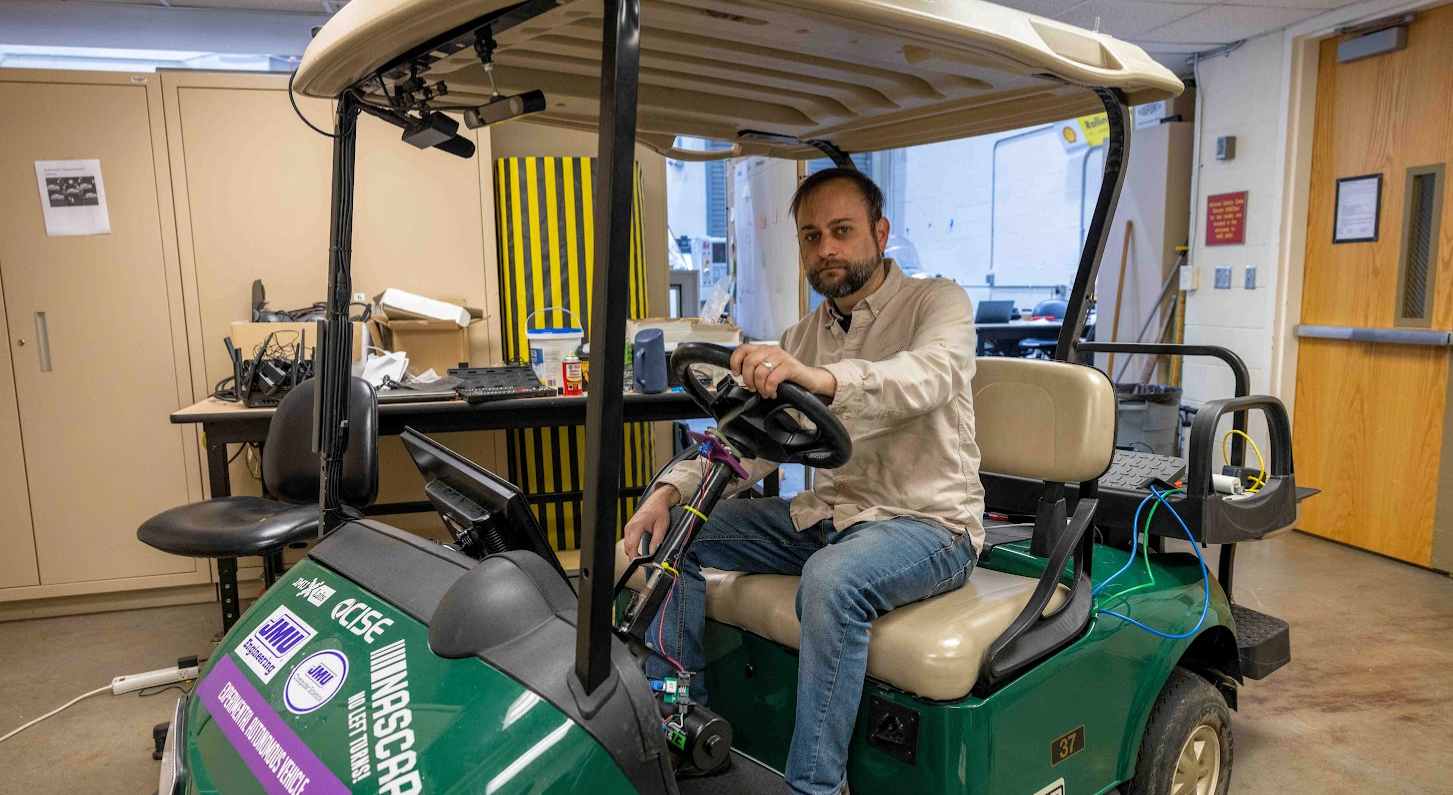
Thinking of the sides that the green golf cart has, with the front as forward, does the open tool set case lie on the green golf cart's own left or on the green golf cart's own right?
on the green golf cart's own right

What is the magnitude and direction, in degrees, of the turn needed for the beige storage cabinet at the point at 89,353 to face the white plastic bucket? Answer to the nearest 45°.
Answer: approximately 45° to its left

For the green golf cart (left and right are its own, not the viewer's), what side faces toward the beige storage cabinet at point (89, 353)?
right

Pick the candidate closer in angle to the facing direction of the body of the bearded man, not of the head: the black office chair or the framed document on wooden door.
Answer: the black office chair

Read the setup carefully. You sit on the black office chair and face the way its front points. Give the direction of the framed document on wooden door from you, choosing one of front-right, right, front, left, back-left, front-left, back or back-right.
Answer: back-left

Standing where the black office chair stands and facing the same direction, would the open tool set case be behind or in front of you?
behind

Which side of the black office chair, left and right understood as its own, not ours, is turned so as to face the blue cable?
left

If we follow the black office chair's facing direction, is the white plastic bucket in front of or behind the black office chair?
behind

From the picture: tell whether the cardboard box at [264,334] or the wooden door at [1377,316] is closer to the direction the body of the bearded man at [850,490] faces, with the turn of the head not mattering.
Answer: the cardboard box

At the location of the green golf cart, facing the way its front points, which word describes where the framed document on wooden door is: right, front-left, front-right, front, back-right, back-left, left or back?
back

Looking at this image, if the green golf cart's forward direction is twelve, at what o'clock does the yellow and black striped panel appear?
The yellow and black striped panel is roughly at 4 o'clock from the green golf cart.

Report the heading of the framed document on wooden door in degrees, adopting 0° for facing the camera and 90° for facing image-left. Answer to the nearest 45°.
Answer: approximately 45°

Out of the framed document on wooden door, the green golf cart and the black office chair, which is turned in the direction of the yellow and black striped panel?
the framed document on wooden door
